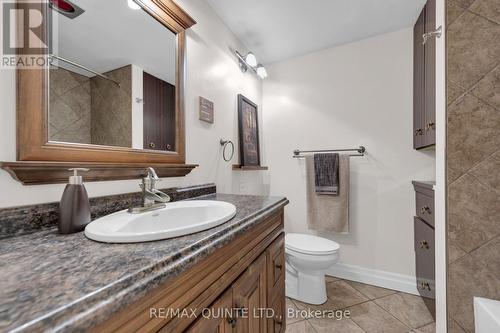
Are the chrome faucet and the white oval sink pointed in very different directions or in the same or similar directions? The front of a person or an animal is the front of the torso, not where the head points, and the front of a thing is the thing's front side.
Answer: same or similar directions

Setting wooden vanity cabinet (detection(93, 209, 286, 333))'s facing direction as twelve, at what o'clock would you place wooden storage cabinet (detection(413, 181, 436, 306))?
wooden storage cabinet (detection(413, 181, 436, 306)) is roughly at 10 o'clock from wooden vanity cabinet (detection(93, 209, 286, 333)).

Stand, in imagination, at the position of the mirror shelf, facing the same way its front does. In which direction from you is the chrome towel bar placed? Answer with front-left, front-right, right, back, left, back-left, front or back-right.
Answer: front-left

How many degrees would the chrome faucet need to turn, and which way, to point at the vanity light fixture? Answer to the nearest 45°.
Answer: approximately 90° to its left

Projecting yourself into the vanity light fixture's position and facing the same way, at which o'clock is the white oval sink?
The white oval sink is roughly at 2 o'clock from the vanity light fixture.

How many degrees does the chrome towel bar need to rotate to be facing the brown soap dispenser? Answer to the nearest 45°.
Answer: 0° — it already faces it

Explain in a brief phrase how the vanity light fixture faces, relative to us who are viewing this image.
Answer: facing the viewer and to the right of the viewer

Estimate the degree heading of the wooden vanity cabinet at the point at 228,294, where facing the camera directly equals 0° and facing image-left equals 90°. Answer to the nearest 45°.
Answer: approximately 315°

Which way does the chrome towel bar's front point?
toward the camera
